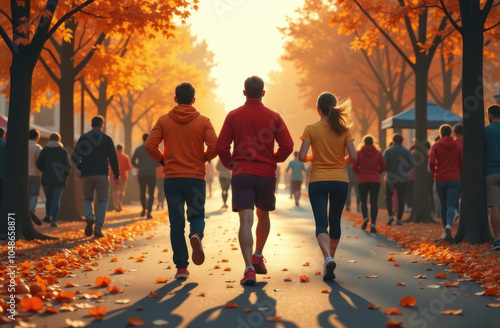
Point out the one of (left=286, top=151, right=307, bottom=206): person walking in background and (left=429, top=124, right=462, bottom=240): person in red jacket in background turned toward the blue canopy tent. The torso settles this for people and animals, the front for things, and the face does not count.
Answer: the person in red jacket in background

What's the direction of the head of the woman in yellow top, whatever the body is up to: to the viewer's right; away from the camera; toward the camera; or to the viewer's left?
away from the camera

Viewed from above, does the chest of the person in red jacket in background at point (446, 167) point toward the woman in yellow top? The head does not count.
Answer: no

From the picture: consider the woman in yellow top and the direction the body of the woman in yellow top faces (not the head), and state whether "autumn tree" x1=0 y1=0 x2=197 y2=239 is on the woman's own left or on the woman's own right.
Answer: on the woman's own left

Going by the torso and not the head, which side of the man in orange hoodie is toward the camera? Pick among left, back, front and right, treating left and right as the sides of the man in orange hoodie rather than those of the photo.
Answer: back

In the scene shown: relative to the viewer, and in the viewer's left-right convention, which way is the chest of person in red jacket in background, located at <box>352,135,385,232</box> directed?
facing away from the viewer

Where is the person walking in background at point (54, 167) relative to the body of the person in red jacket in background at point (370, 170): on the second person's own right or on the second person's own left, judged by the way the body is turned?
on the second person's own left

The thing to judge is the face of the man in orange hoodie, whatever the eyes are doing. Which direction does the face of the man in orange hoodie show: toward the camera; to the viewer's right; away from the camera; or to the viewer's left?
away from the camera
